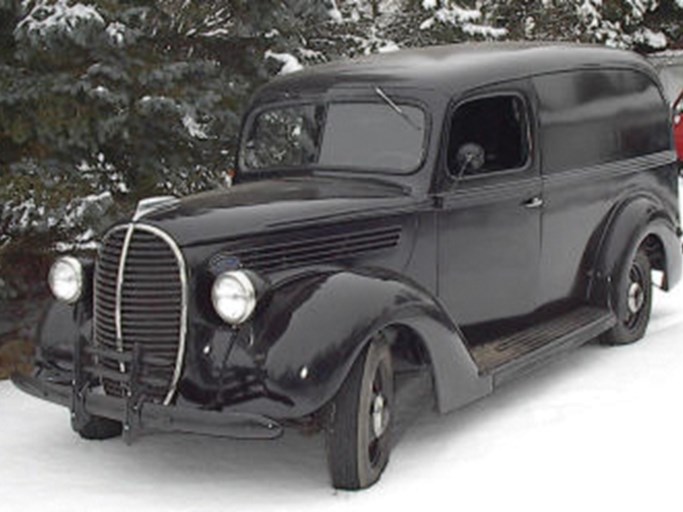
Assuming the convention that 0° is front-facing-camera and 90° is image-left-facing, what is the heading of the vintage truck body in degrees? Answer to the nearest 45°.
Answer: approximately 45°
